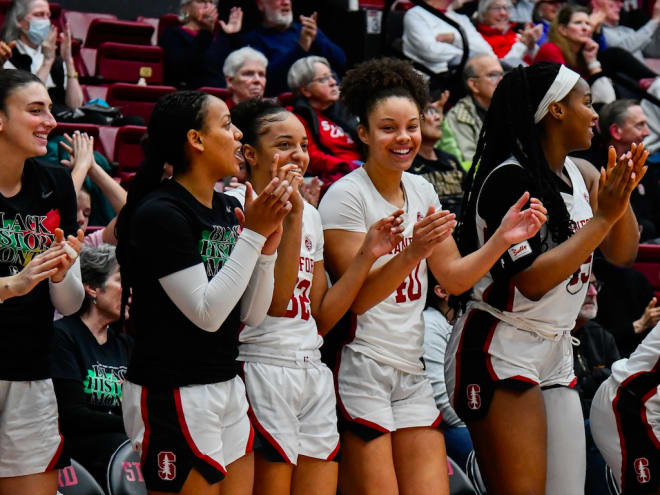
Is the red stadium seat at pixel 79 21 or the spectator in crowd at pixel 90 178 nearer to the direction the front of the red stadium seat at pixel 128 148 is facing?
the spectator in crowd

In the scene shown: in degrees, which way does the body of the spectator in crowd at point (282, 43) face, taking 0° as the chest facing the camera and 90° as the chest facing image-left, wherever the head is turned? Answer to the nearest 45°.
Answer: approximately 315°

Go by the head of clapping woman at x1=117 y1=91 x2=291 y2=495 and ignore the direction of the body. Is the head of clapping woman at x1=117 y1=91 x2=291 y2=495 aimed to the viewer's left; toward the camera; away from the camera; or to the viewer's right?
to the viewer's right

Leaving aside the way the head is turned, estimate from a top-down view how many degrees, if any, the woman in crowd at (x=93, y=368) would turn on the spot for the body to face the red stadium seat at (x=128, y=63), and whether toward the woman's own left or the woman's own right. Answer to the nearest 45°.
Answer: approximately 135° to the woman's own left

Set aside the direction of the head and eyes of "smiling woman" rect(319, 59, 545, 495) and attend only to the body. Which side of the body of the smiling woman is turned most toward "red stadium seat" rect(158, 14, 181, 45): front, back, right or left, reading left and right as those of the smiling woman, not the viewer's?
back

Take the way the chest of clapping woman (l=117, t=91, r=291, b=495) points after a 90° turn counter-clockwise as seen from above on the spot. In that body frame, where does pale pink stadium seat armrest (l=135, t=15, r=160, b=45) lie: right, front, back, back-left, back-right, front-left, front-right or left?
front-left

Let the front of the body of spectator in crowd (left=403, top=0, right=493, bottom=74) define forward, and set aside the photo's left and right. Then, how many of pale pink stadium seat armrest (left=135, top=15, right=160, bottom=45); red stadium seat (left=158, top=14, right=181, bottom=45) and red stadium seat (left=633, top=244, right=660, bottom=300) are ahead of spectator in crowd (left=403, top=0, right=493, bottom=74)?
1

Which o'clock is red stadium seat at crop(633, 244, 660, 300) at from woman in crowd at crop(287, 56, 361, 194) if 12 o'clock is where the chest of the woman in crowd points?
The red stadium seat is roughly at 11 o'clock from the woman in crowd.

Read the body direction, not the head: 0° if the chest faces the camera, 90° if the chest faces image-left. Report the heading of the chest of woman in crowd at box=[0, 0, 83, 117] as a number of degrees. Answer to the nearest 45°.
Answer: approximately 315°

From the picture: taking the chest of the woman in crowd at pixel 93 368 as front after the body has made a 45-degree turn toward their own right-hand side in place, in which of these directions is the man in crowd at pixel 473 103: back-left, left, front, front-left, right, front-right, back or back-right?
back-left

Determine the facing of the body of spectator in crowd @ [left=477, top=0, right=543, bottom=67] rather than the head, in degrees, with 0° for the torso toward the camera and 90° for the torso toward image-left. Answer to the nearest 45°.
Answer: approximately 315°

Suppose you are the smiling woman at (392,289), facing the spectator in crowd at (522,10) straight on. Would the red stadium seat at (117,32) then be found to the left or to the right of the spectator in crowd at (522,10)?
left

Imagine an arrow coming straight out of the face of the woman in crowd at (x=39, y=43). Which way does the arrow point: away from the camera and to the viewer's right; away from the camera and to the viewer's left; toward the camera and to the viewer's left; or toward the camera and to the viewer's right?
toward the camera and to the viewer's right
